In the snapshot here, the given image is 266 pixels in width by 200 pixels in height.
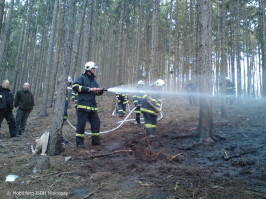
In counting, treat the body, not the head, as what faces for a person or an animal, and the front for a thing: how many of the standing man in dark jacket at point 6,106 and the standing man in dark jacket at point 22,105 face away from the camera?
0

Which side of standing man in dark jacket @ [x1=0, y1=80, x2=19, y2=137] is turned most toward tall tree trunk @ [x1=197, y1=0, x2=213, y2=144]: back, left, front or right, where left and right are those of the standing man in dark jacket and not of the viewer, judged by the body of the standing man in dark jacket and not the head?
left

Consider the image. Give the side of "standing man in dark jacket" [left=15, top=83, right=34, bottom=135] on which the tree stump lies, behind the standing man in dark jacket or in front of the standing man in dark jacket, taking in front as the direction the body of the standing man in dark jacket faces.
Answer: in front

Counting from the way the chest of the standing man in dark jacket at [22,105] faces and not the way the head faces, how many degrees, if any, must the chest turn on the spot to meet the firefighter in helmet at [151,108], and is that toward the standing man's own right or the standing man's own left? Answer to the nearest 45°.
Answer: approximately 45° to the standing man's own left

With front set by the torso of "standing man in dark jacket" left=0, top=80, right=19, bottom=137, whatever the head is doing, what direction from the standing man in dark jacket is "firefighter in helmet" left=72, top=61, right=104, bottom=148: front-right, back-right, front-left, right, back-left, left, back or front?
front

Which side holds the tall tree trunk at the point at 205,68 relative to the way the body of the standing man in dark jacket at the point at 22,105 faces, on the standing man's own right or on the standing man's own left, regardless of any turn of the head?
on the standing man's own left

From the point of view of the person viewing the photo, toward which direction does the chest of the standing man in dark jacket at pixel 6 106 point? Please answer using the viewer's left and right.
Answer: facing the viewer and to the right of the viewer

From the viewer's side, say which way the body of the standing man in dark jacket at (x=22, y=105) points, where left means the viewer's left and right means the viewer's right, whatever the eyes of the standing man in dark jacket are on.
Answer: facing the viewer
